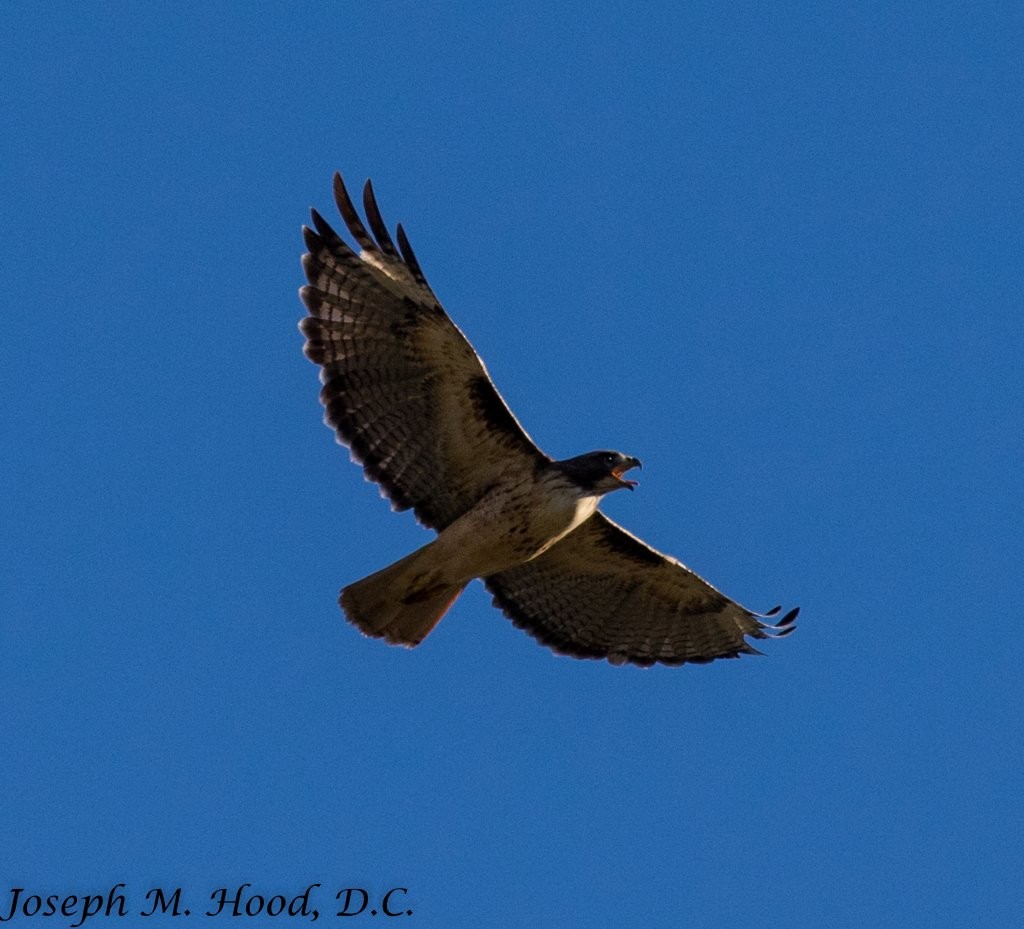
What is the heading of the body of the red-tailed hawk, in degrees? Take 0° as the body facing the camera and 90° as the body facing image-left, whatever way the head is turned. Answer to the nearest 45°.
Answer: approximately 270°
